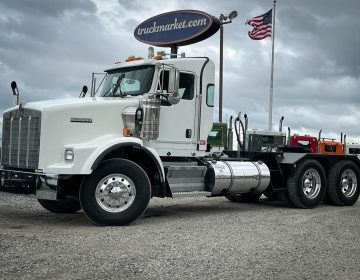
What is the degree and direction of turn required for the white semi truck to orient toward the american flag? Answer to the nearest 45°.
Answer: approximately 135° to its right

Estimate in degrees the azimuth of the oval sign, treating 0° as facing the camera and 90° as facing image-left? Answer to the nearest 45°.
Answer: approximately 45°

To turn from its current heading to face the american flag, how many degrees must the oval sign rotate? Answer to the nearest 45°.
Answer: approximately 135° to its right

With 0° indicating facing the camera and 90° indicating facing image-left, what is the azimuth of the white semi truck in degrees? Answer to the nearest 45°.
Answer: approximately 45°
